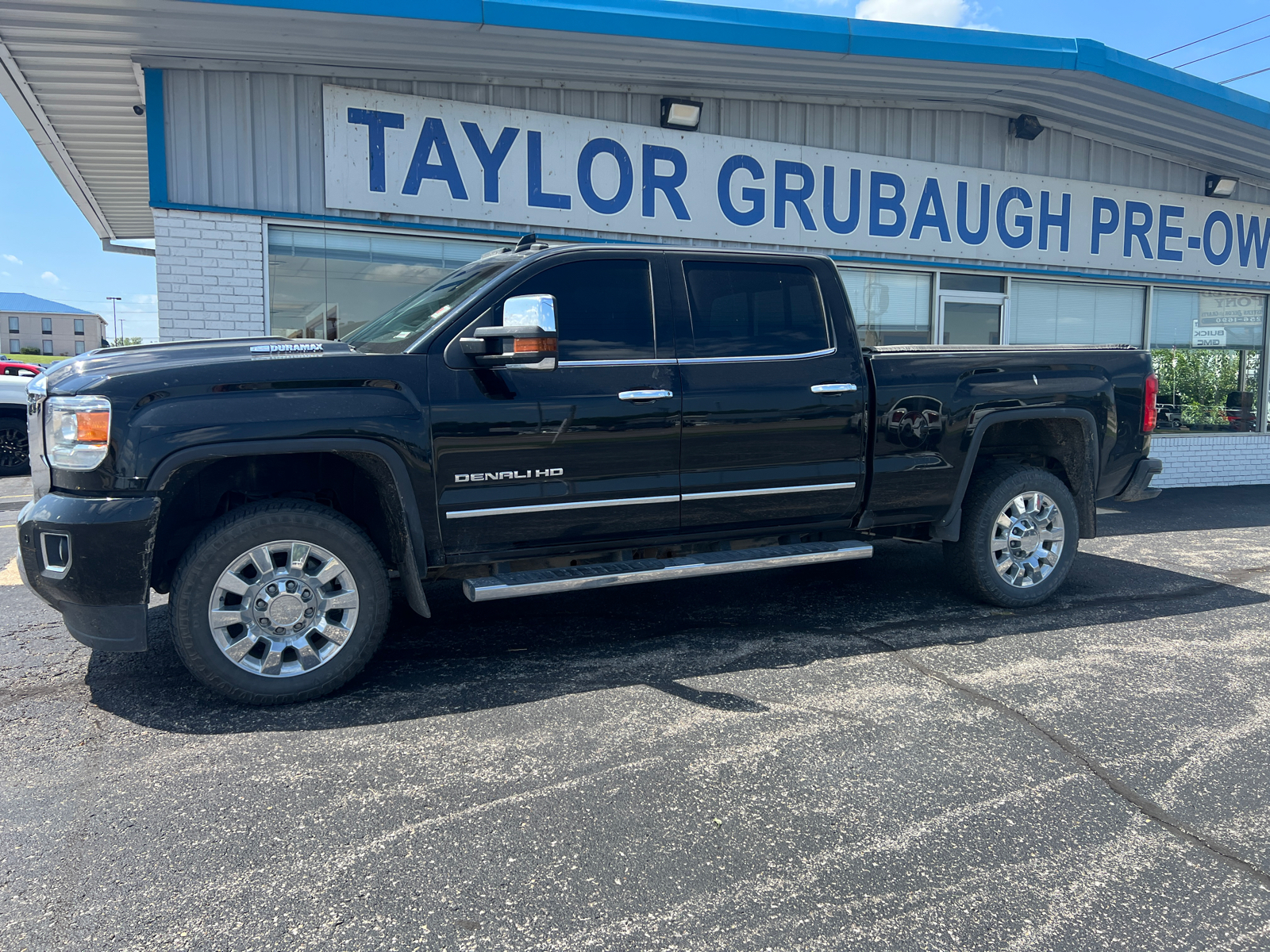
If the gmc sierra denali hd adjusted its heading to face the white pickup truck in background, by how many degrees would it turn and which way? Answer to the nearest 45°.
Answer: approximately 45° to its right

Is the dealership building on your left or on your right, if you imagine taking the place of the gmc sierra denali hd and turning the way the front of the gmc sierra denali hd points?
on your right

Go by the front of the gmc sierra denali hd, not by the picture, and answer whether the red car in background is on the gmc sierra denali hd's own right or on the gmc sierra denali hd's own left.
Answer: on the gmc sierra denali hd's own right

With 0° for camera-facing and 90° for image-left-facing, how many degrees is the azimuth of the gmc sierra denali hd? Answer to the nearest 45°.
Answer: approximately 90°

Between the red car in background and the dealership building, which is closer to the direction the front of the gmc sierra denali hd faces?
the red car in background
